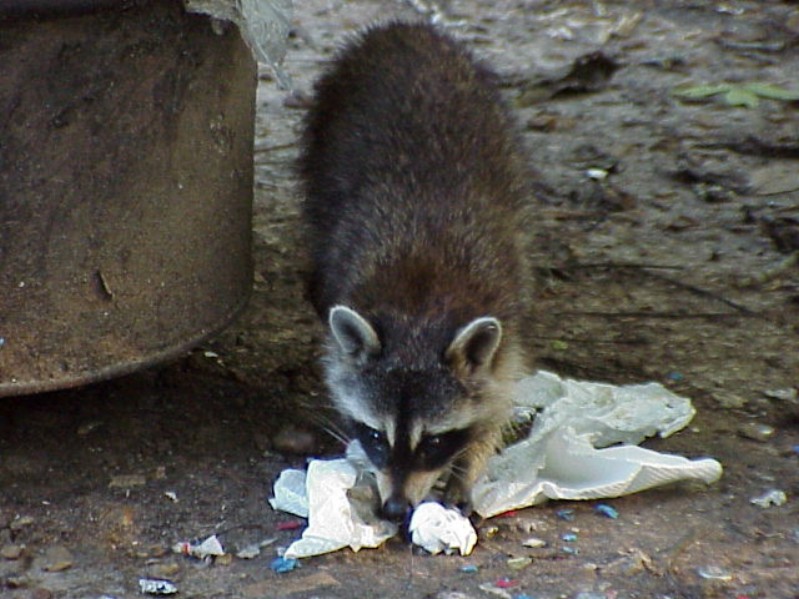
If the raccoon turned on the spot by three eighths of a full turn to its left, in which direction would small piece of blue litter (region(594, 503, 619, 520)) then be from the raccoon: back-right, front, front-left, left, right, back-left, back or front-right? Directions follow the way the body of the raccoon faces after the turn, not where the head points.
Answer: right

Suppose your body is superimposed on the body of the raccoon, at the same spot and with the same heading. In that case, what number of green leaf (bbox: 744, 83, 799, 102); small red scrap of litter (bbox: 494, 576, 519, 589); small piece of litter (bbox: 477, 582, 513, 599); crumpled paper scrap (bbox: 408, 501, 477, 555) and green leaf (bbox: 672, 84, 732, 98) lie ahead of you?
3

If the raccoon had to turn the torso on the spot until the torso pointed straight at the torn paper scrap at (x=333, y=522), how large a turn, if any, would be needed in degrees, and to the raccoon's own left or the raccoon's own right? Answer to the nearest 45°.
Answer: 0° — it already faces it

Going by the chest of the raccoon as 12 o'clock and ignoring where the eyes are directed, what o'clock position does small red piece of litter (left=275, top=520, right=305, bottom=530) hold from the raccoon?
The small red piece of litter is roughly at 1 o'clock from the raccoon.

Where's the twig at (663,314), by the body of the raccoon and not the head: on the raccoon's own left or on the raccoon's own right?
on the raccoon's own left

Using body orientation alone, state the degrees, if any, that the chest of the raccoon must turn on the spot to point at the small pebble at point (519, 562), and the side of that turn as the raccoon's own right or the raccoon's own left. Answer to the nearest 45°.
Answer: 0° — it already faces it

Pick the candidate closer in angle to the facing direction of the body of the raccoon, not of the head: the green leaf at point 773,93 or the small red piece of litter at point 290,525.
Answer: the small red piece of litter

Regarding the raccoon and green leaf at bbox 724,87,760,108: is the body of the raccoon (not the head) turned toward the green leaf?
no

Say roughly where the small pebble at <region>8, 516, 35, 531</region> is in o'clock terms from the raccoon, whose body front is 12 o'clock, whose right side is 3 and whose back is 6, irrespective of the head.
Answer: The small pebble is roughly at 2 o'clock from the raccoon.

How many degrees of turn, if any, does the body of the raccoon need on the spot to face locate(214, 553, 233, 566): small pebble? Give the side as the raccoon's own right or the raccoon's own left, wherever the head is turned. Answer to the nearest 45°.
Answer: approximately 45° to the raccoon's own right

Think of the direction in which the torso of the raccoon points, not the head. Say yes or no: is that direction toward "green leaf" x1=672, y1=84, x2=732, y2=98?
no

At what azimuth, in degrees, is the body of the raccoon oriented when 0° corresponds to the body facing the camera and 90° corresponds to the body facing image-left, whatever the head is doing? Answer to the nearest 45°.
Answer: approximately 0°

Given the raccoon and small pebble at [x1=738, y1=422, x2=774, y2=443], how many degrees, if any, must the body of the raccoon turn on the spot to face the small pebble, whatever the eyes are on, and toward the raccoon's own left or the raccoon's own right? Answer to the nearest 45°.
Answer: approximately 90° to the raccoon's own left

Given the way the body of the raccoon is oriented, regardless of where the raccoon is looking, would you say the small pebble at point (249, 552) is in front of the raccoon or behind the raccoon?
in front

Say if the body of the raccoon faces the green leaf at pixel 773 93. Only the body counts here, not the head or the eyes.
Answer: no

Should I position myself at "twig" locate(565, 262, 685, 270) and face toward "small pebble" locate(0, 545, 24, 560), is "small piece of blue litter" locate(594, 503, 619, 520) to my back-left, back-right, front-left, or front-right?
front-left
